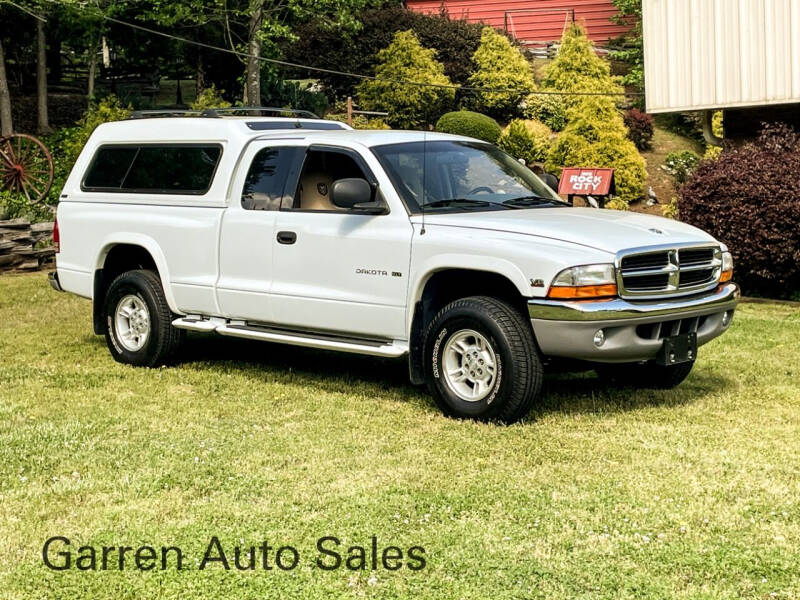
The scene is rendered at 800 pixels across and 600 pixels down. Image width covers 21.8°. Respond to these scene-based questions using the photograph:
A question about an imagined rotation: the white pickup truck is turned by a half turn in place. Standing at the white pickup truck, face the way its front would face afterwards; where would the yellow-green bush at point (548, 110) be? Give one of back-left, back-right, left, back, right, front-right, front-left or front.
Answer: front-right

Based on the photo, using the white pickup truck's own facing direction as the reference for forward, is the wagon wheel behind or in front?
behind

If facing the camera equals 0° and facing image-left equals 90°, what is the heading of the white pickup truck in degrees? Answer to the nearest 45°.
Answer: approximately 315°

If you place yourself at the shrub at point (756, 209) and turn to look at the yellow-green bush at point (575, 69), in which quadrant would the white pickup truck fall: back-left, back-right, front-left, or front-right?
back-left
